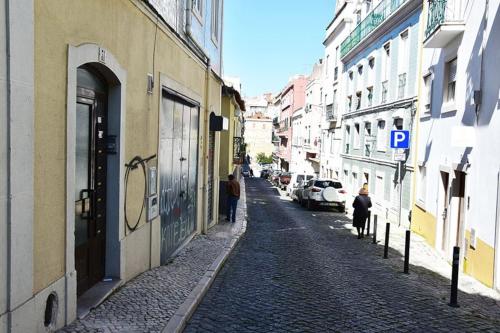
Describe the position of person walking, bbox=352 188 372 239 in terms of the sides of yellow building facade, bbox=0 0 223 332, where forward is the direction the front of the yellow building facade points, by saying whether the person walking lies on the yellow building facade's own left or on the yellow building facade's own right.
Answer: on the yellow building facade's own left

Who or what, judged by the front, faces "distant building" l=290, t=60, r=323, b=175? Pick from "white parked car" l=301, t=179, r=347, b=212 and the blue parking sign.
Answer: the white parked car

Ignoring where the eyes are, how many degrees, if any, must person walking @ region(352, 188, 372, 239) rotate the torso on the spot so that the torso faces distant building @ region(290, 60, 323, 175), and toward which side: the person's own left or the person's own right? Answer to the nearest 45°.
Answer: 0° — they already face it

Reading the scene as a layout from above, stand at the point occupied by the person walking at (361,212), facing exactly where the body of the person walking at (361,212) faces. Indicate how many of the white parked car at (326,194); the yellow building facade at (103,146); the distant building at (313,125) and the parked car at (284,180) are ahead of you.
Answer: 3

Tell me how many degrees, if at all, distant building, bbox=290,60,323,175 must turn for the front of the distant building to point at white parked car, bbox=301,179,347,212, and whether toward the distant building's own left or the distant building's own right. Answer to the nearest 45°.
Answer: approximately 45° to the distant building's own left

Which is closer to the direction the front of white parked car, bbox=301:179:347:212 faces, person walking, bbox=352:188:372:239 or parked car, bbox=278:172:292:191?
the parked car

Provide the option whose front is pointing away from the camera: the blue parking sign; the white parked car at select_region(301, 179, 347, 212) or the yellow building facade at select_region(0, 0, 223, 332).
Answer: the white parked car

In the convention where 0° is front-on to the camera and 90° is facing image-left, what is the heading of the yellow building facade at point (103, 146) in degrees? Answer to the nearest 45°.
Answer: approximately 315°

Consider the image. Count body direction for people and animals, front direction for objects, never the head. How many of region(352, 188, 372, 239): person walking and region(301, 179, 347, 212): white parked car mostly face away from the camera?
2

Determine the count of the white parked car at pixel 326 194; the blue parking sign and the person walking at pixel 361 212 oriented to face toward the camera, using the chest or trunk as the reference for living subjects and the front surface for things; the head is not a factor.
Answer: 1

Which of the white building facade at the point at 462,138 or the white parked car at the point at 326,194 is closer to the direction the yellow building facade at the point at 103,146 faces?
the white building facade

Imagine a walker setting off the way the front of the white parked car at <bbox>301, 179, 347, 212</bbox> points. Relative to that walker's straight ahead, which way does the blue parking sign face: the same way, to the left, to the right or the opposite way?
the opposite way

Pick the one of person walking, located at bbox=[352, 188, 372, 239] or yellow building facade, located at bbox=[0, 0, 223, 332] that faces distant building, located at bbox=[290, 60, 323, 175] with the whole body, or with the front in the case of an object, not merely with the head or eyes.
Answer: the person walking

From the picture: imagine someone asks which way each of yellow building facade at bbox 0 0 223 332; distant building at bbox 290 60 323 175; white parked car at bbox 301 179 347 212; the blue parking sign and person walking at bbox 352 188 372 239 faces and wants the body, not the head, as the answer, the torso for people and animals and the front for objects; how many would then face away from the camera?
2

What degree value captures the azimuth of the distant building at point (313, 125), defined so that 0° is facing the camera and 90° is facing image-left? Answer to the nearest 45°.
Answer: approximately 45°

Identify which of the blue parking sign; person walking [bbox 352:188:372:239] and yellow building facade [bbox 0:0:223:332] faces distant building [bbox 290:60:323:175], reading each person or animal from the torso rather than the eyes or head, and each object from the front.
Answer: the person walking

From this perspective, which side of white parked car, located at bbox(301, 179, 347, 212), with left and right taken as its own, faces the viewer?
back

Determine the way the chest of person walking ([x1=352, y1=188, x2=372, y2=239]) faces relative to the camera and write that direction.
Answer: away from the camera
